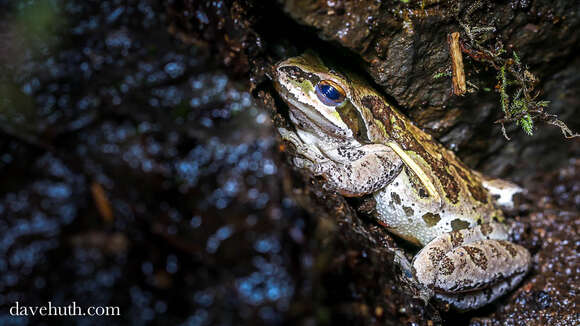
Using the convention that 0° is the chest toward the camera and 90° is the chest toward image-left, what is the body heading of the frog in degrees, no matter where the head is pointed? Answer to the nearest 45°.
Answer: approximately 90°
